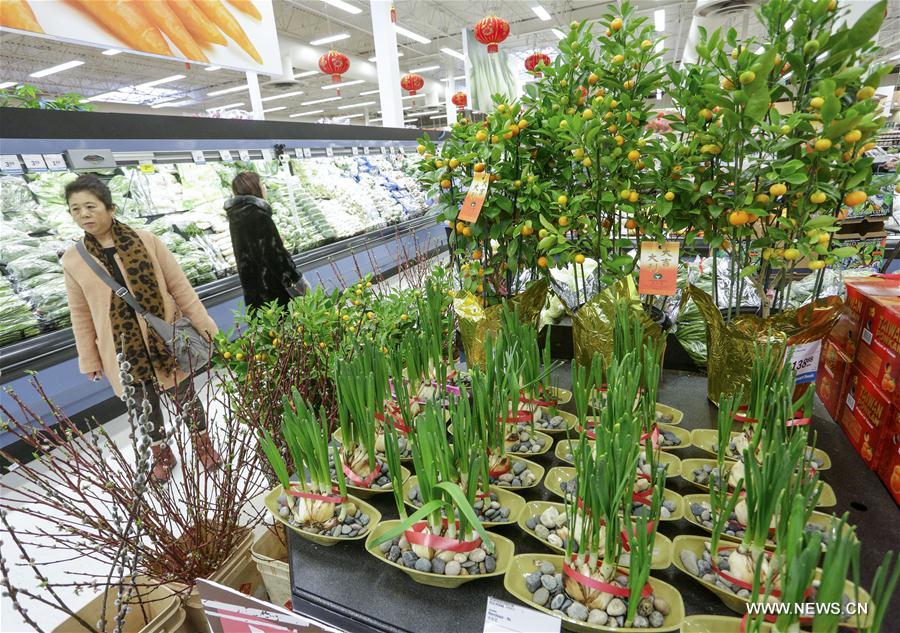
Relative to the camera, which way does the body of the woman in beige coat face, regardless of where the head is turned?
toward the camera

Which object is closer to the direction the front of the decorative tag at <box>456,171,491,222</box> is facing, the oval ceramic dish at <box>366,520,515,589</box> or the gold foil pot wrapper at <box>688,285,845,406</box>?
the oval ceramic dish

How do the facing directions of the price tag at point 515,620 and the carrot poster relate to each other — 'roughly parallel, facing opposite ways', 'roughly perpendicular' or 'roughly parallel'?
roughly perpendicular

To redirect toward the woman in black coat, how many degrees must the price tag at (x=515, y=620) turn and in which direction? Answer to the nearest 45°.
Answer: approximately 135° to its right

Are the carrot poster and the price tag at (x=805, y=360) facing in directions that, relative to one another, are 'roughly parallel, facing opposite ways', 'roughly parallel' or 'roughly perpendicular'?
roughly perpendicular

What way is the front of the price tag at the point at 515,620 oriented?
toward the camera

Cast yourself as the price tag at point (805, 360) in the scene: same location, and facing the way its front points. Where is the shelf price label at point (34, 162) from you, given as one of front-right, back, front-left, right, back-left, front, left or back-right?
right

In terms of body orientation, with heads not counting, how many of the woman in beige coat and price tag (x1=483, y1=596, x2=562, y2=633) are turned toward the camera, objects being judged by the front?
2

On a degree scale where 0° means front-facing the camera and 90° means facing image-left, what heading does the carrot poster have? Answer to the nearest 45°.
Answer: approximately 315°

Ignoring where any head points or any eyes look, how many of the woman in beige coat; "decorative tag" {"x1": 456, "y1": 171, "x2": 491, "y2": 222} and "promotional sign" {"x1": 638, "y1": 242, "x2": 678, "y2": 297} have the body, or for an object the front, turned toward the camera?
3

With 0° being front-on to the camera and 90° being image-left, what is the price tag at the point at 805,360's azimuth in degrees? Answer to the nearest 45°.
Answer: approximately 0°

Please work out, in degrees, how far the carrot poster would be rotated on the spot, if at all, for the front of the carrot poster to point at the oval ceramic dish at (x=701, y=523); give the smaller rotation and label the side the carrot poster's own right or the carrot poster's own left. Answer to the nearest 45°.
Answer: approximately 45° to the carrot poster's own right

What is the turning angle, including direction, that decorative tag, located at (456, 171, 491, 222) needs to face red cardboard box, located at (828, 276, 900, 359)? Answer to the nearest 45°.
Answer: approximately 90° to its left
